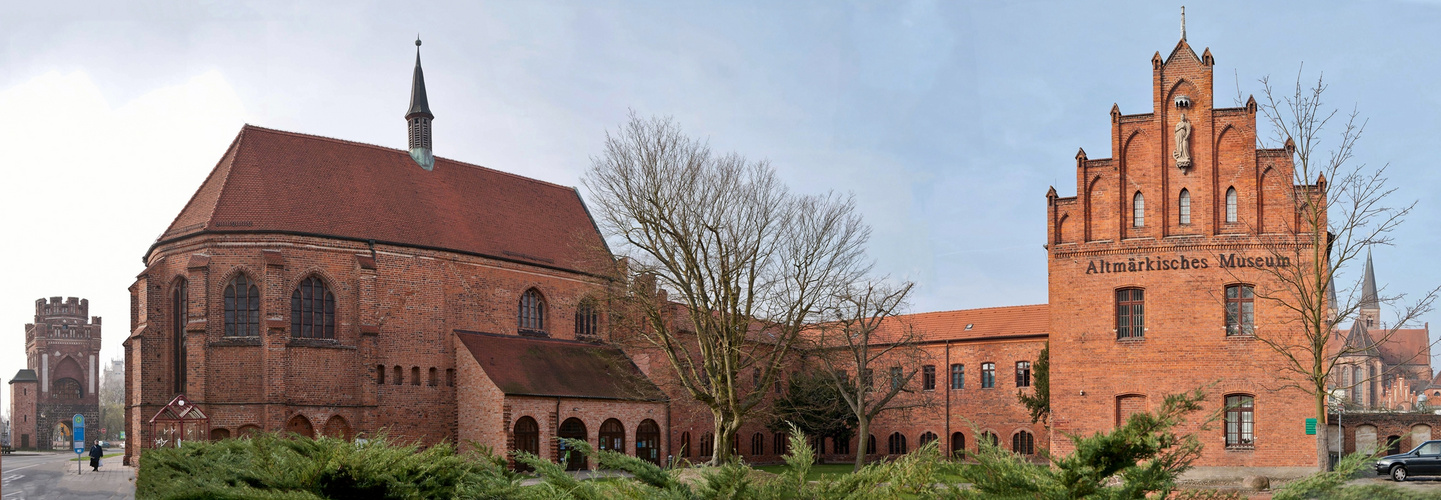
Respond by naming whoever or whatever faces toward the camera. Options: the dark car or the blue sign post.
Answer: the blue sign post

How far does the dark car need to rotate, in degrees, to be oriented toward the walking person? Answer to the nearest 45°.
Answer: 0° — it already faces them

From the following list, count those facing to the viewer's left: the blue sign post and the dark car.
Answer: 1

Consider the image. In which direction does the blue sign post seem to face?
toward the camera

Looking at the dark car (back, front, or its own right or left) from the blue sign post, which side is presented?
front

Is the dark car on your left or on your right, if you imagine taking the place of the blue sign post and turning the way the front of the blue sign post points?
on your left

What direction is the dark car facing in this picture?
to the viewer's left

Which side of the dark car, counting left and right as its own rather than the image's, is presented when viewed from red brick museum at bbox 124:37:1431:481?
front
